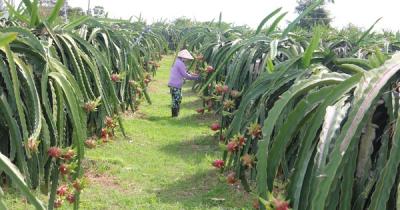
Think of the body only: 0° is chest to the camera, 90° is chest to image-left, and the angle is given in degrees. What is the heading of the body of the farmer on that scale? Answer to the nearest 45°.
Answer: approximately 270°
